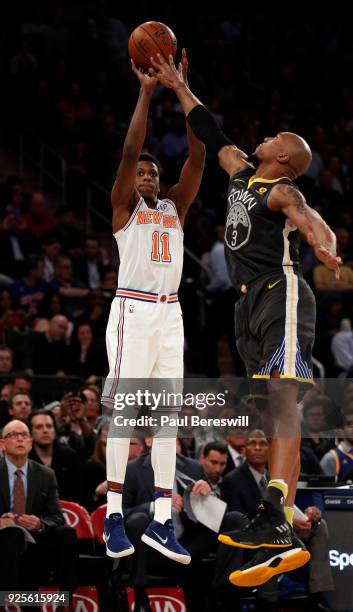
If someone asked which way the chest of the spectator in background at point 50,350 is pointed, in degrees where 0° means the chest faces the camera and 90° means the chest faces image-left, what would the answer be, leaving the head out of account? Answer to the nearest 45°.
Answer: approximately 315°

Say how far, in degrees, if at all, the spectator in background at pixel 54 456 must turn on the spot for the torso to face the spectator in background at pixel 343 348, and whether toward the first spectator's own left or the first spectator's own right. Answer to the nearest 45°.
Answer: approximately 135° to the first spectator's own left

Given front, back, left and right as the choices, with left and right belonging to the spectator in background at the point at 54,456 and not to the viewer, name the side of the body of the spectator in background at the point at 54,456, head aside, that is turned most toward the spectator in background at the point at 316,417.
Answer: left

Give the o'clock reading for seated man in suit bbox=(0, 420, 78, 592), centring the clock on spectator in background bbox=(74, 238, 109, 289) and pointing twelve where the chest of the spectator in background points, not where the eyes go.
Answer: The seated man in suit is roughly at 12 o'clock from the spectator in background.

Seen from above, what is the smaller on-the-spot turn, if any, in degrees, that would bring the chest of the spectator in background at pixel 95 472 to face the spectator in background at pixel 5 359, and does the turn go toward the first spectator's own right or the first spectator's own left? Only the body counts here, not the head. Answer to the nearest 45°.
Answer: approximately 135° to the first spectator's own right
